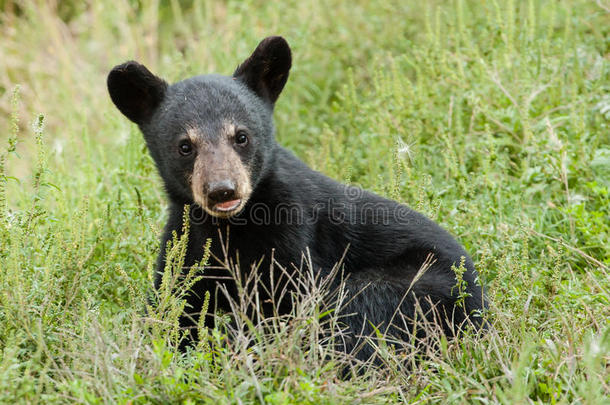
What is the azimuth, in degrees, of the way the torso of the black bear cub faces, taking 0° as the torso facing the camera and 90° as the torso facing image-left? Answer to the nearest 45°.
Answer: approximately 45°
